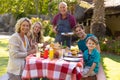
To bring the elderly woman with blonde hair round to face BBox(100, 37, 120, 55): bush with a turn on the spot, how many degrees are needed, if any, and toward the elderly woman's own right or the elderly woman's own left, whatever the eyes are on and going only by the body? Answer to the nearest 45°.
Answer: approximately 90° to the elderly woman's own left

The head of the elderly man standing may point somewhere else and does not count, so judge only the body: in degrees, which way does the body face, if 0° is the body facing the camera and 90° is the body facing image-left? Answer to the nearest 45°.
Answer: approximately 0°

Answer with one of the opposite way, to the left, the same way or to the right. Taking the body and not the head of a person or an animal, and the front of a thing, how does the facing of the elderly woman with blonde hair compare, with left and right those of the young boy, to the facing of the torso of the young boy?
to the left

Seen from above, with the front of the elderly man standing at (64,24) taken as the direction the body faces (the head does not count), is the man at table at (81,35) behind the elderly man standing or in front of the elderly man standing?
in front

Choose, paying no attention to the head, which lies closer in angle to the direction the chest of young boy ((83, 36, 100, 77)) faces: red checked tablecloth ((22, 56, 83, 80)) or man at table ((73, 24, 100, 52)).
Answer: the red checked tablecloth

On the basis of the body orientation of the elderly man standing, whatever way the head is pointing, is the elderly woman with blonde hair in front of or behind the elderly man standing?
in front

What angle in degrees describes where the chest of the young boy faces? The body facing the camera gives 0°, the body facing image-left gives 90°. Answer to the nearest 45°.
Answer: approximately 45°
